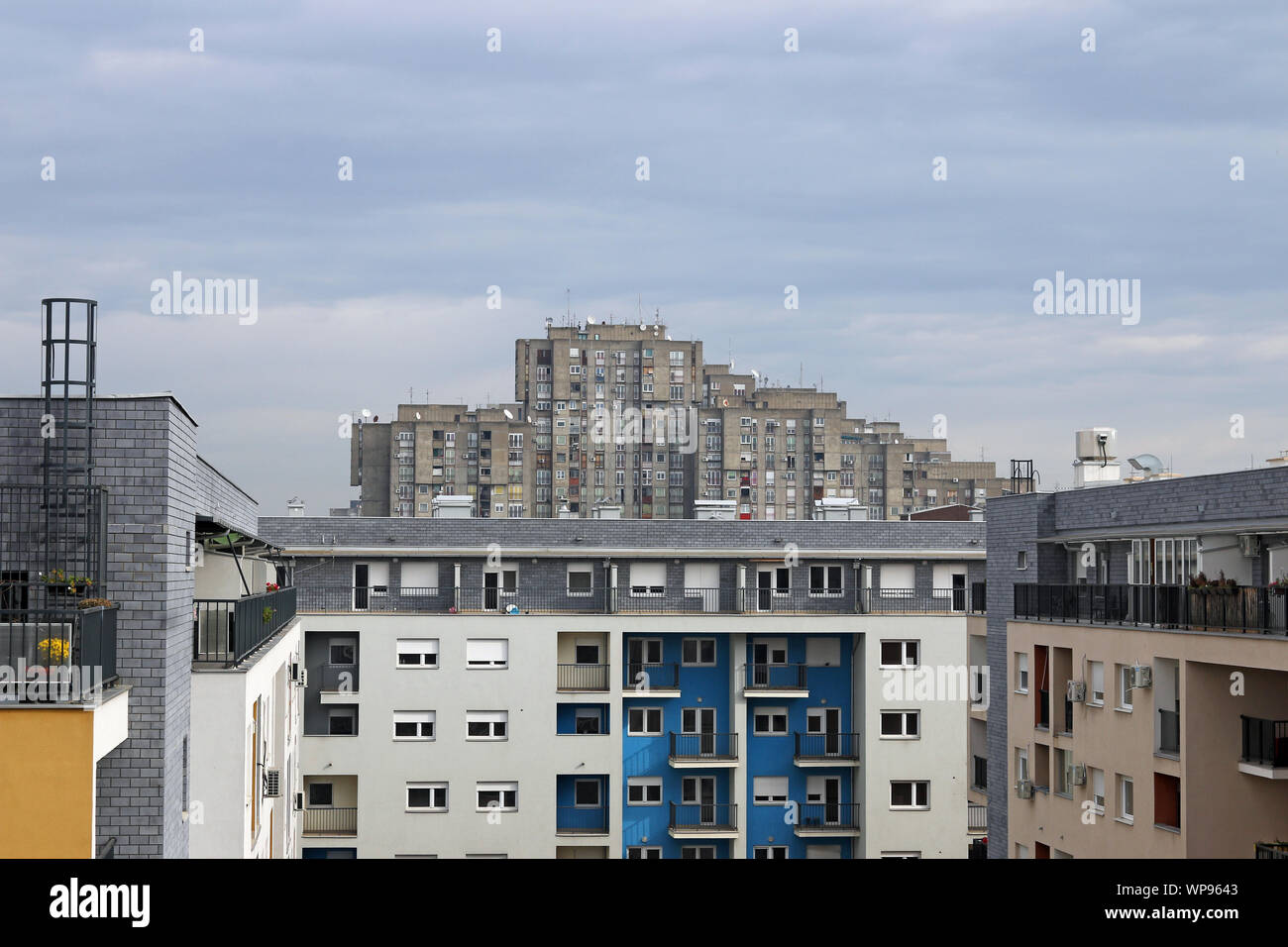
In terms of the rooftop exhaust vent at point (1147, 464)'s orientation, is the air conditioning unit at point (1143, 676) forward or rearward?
forward

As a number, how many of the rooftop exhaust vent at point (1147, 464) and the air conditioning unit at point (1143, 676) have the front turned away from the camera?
0

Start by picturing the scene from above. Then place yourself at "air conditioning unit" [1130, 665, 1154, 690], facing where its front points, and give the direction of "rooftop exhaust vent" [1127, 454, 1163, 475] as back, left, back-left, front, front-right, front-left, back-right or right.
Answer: back-right

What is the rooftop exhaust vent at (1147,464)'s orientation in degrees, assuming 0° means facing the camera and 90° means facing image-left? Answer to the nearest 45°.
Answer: approximately 45°

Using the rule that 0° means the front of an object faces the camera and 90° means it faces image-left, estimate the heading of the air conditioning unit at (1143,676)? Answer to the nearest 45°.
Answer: approximately 45°
